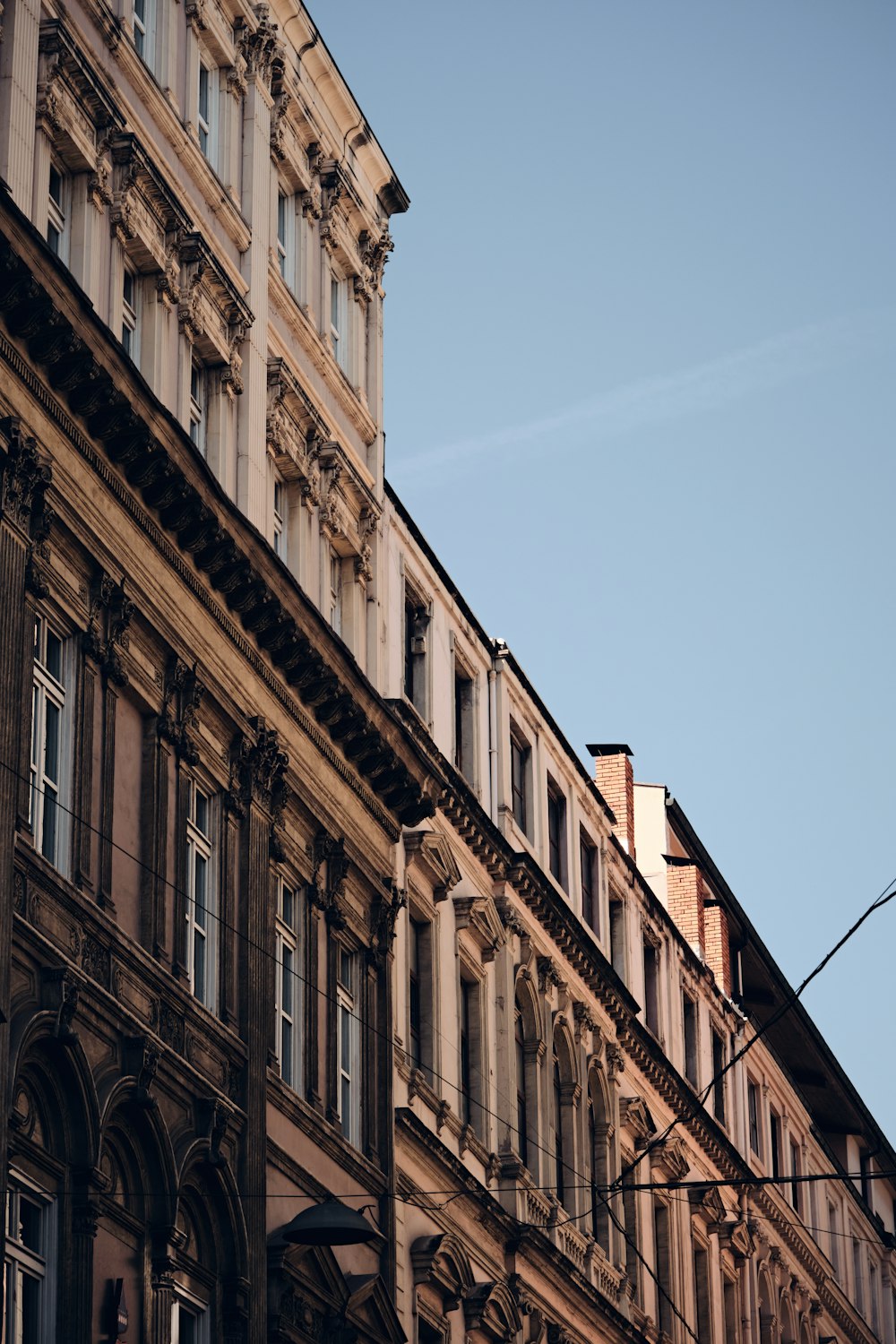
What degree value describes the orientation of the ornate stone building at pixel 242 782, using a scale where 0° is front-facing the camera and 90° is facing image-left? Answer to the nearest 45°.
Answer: approximately 315°
